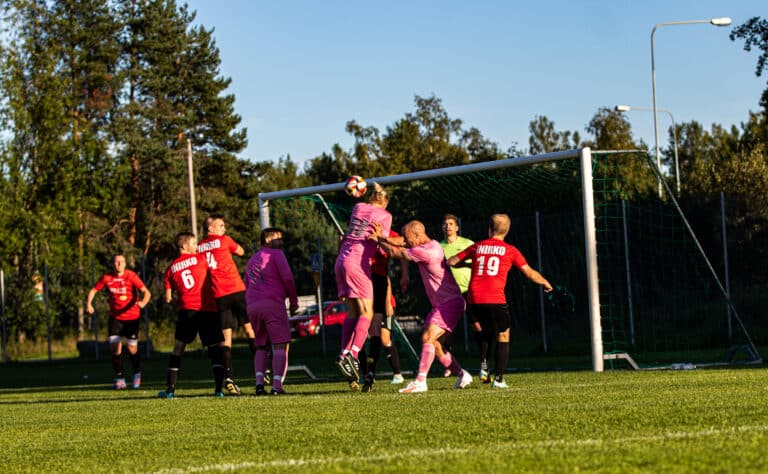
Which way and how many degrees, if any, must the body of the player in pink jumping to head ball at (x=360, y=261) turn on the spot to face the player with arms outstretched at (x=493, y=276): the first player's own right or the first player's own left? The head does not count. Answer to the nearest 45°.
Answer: approximately 45° to the first player's own right

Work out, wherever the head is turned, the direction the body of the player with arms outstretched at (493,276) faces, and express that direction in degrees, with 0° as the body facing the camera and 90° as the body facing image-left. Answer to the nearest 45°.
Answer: approximately 180°

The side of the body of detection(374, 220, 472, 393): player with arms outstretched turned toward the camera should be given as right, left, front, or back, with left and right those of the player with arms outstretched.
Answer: left

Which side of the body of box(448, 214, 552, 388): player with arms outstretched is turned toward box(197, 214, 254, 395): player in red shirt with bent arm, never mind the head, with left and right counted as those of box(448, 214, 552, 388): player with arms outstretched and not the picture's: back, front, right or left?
left

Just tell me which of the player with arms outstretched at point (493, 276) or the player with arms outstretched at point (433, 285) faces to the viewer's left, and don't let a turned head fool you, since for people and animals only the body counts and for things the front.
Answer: the player with arms outstretched at point (433, 285)

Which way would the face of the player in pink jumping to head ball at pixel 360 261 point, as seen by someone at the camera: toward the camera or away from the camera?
away from the camera

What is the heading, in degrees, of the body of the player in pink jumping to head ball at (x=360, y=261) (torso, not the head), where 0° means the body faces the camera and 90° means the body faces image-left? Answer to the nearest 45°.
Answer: approximately 225°

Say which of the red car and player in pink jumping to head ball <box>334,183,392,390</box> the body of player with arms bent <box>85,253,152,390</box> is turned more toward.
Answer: the player in pink jumping to head ball

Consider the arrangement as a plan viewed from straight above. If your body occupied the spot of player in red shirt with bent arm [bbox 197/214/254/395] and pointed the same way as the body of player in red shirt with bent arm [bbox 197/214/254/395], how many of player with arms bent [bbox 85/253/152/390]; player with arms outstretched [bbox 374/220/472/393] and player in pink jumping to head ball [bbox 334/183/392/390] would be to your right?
2

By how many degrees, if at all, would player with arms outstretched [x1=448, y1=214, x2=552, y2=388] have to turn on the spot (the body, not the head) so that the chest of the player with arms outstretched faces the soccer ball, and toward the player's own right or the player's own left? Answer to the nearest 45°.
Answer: approximately 45° to the player's own left
